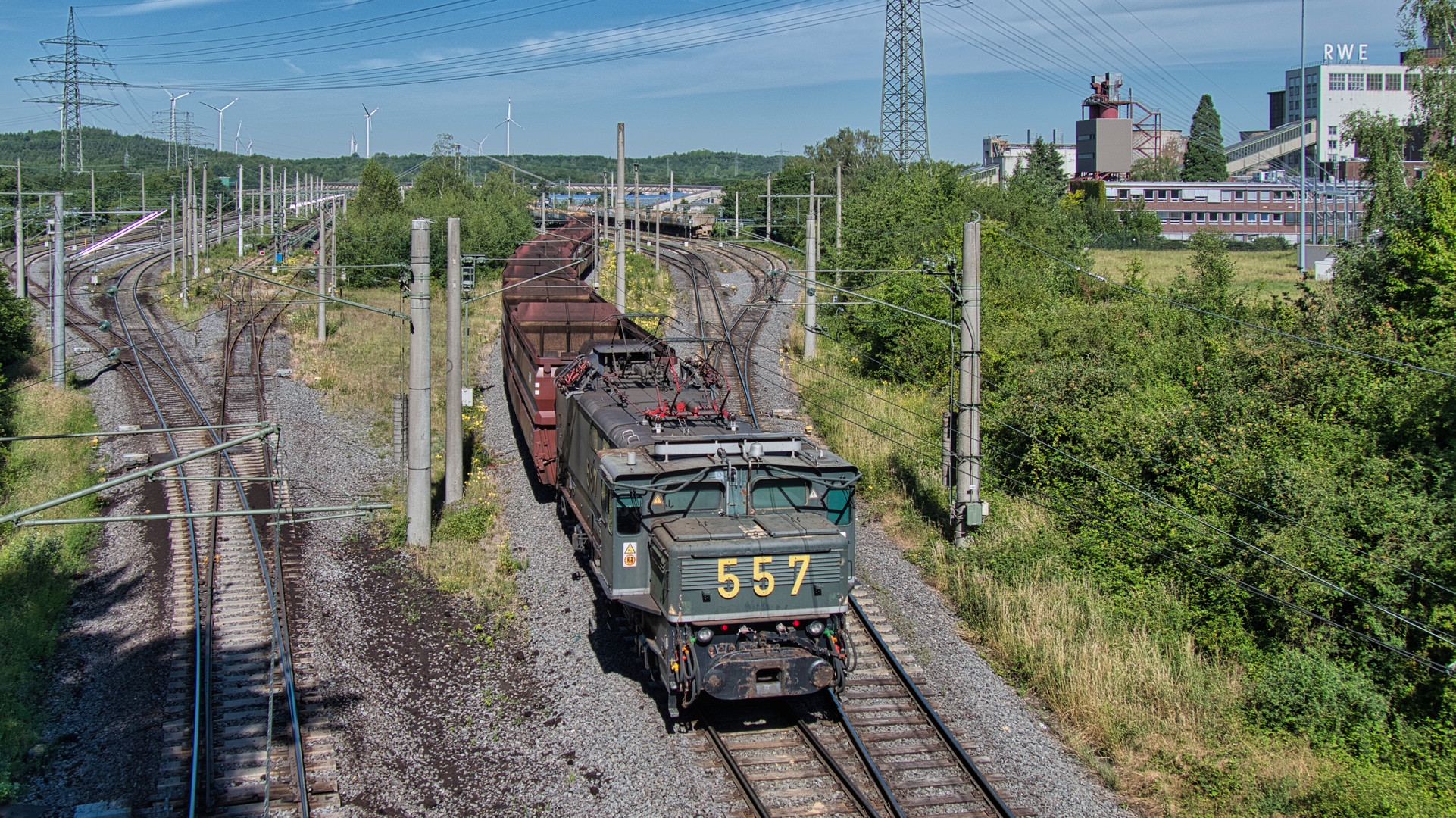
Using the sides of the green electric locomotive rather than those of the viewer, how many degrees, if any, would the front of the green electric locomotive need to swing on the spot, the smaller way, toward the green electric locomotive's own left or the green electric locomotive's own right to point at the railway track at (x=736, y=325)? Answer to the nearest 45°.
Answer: approximately 180°

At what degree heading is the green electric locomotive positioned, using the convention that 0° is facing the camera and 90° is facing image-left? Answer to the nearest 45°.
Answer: approximately 0°

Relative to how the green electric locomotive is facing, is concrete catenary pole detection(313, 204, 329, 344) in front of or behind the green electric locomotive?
behind

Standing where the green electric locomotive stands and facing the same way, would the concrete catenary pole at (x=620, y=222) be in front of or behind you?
behind
